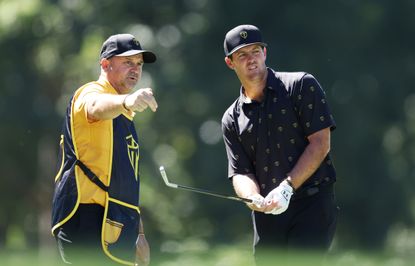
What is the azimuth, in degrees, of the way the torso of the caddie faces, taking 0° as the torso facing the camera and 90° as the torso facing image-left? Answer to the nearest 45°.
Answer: approximately 315°
